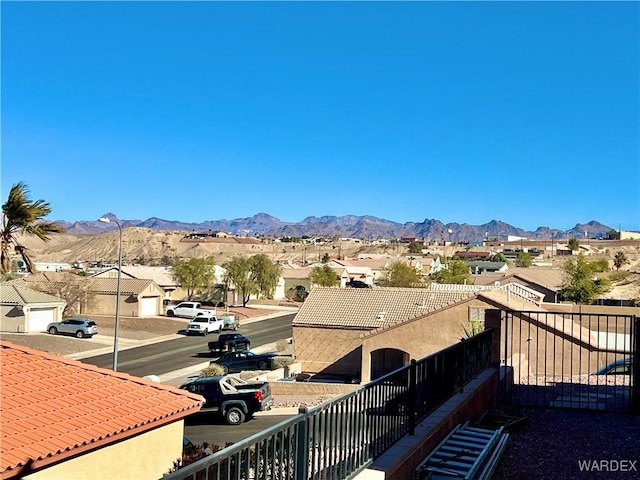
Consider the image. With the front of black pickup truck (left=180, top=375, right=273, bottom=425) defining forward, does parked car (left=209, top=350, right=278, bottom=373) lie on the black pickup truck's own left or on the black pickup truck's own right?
on the black pickup truck's own right

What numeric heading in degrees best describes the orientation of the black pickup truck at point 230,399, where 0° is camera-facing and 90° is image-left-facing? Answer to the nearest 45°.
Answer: approximately 135°

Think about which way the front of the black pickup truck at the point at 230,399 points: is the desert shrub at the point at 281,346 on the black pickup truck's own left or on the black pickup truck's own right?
on the black pickup truck's own right

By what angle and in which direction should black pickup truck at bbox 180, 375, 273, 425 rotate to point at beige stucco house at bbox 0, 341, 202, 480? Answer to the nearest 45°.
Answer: approximately 135° to its left

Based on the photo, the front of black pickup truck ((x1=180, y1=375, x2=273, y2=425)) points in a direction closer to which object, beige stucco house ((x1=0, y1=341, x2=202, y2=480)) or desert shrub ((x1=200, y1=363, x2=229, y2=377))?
the desert shrub

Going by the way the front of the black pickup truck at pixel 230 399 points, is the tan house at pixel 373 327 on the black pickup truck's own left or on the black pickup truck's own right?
on the black pickup truck's own right

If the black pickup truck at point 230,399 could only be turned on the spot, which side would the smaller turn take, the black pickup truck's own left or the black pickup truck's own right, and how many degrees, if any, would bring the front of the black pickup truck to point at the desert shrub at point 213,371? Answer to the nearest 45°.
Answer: approximately 45° to the black pickup truck's own right
